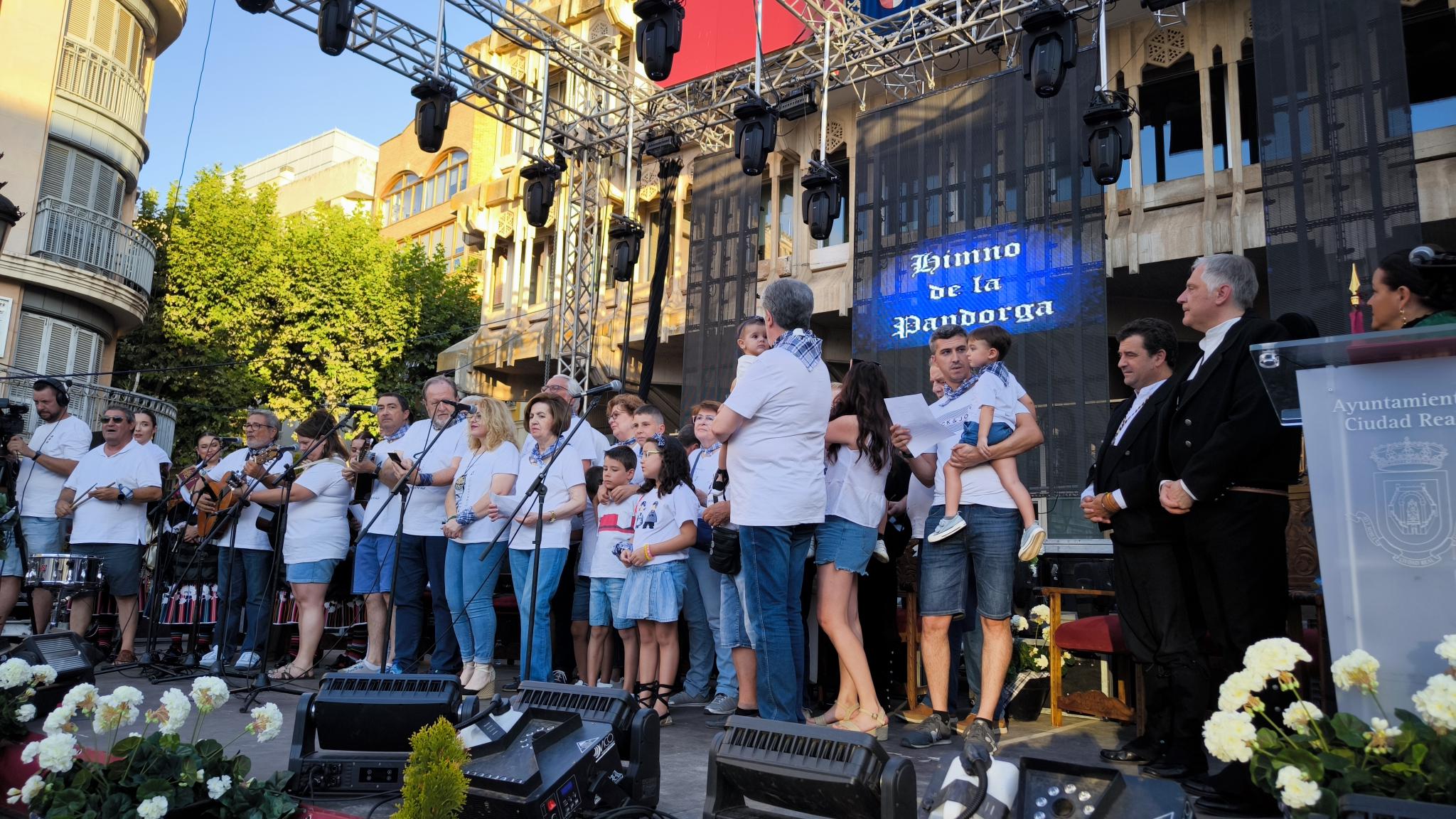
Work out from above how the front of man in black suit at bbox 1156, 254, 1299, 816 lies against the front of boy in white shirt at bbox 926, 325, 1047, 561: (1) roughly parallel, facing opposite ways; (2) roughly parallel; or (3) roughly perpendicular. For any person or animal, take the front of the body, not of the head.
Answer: roughly parallel

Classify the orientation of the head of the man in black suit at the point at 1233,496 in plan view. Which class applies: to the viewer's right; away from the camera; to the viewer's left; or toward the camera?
to the viewer's left

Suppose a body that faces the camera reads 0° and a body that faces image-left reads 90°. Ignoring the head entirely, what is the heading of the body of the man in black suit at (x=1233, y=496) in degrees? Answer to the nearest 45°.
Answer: approximately 90°

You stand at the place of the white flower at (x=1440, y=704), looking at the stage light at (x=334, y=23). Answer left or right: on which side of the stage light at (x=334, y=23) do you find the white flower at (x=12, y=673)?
left

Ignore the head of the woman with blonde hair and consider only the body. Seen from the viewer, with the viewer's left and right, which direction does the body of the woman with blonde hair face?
facing the viewer and to the left of the viewer

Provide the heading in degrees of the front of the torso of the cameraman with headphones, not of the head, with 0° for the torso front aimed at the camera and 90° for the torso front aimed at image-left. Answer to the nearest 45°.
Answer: approximately 45°

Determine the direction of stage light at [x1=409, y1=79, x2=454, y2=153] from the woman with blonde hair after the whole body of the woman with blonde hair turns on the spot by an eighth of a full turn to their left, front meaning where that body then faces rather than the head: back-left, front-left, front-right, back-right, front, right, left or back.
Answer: back

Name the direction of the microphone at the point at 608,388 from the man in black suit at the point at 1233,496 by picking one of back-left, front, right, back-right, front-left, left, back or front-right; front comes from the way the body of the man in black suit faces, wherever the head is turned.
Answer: front
